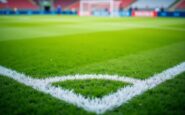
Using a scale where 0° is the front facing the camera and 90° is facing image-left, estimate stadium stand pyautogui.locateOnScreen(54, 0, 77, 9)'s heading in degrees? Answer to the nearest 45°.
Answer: approximately 0°

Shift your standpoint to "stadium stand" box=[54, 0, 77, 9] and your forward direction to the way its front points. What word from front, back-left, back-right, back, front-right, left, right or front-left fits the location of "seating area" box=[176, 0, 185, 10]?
front-left

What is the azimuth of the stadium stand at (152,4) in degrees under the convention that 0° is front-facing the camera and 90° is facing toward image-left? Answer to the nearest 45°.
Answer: approximately 0°

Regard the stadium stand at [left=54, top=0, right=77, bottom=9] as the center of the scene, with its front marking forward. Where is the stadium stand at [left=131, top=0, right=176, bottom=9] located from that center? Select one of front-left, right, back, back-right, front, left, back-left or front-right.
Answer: front-left

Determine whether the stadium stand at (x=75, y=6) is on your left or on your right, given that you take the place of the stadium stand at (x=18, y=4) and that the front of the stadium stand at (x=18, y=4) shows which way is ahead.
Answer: on your left

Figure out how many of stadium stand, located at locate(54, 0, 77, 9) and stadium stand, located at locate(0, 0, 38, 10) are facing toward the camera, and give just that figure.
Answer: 2

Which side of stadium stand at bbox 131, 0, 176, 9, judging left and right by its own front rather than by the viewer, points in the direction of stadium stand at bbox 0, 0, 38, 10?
right

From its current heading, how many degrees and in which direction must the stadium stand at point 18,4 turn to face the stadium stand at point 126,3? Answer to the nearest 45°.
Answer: approximately 90° to its left

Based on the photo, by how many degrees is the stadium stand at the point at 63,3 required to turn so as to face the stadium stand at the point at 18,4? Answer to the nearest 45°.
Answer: approximately 45° to its right
